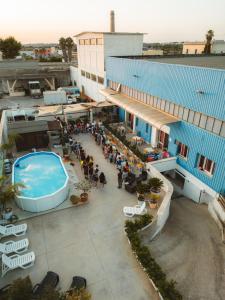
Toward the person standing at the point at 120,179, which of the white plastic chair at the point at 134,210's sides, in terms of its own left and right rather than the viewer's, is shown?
right

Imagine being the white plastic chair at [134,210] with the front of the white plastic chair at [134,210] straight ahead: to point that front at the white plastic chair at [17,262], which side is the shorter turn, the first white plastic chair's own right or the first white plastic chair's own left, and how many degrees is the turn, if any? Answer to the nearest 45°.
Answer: approximately 45° to the first white plastic chair's own left

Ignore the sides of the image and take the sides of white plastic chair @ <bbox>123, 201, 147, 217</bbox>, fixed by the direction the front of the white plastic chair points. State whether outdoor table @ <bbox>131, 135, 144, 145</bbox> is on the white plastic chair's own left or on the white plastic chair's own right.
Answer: on the white plastic chair's own right

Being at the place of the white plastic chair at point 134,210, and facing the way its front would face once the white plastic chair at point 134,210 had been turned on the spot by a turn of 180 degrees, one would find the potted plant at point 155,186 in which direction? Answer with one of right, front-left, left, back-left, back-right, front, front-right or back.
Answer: front-left

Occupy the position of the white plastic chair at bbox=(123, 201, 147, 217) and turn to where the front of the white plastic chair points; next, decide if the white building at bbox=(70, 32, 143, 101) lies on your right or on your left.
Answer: on your right

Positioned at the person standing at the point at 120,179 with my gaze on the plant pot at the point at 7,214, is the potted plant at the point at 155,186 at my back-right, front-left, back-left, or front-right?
back-left

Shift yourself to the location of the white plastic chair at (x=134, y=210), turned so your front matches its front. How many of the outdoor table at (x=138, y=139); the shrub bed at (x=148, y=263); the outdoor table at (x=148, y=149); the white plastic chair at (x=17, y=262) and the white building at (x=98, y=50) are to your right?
3

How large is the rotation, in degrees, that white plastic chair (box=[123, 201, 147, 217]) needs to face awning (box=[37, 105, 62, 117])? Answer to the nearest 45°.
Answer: approximately 45° to its right

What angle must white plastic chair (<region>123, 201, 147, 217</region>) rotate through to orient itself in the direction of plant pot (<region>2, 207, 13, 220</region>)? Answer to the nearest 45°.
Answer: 0° — it already faces it

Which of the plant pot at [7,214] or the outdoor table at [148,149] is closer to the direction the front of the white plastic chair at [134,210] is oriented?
the plant pot

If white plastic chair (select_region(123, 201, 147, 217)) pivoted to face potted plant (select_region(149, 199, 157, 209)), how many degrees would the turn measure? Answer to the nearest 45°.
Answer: approximately 135° to its right

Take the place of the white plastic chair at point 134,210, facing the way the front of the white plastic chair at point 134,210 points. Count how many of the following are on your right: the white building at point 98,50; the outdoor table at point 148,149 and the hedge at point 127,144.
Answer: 3

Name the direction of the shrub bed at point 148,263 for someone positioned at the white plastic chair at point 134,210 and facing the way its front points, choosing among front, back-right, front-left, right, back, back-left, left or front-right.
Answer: left

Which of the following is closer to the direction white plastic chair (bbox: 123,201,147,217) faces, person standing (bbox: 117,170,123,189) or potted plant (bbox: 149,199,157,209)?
the person standing

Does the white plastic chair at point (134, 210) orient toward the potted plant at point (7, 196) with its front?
yes

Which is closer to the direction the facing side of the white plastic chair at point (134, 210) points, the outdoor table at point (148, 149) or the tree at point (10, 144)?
the tree

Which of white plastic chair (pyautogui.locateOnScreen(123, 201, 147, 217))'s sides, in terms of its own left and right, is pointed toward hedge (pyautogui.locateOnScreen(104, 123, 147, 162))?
right

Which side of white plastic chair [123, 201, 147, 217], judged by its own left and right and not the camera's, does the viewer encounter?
left

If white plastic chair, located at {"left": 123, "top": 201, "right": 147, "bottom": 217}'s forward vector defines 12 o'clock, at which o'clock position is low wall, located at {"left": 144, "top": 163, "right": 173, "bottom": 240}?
The low wall is roughly at 6 o'clock from the white plastic chair.
